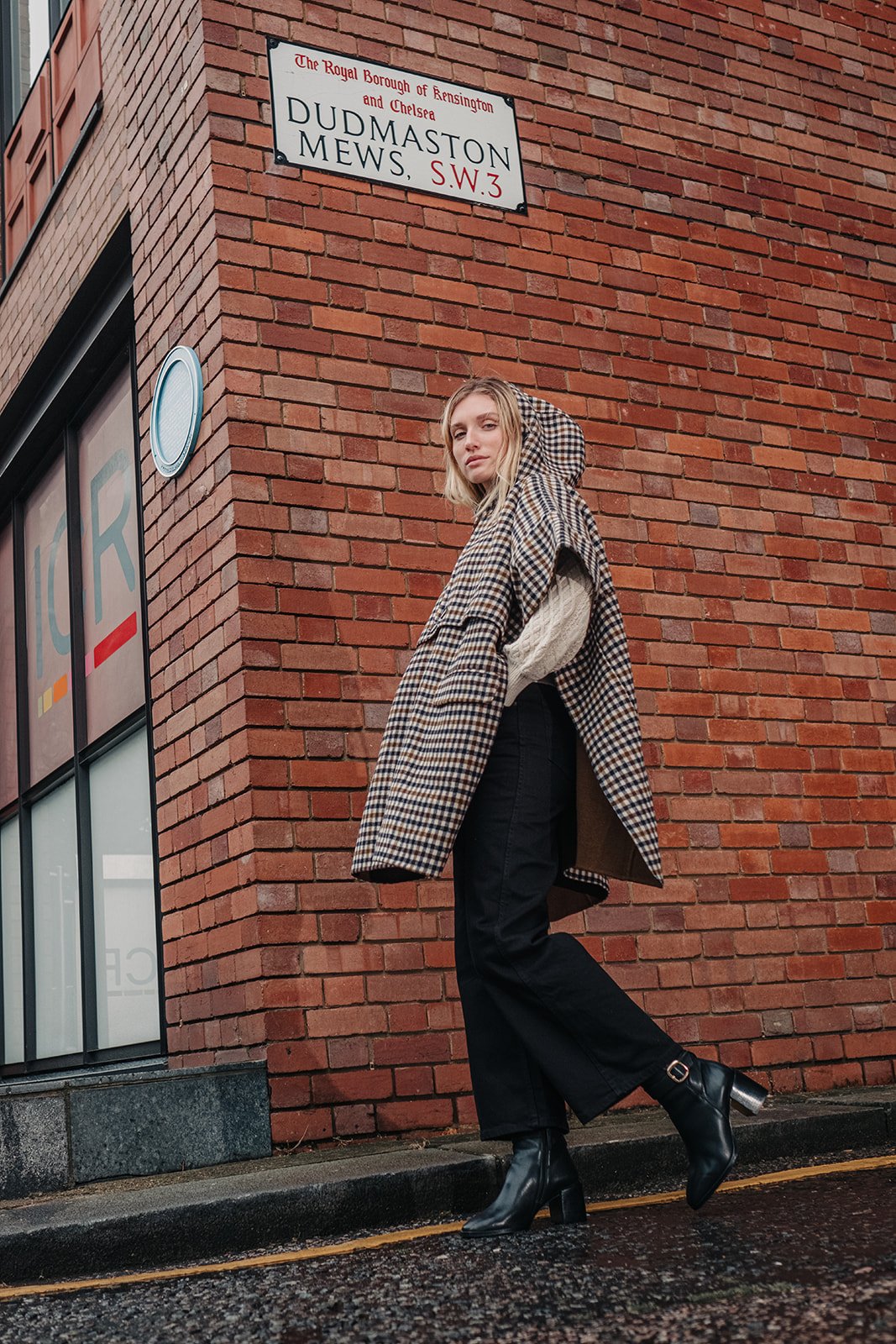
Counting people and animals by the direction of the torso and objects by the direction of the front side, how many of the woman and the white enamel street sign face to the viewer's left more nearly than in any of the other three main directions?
1

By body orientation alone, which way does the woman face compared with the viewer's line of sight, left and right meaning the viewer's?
facing to the left of the viewer

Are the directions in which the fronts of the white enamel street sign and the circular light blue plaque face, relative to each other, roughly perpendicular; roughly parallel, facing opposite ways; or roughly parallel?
roughly perpendicular

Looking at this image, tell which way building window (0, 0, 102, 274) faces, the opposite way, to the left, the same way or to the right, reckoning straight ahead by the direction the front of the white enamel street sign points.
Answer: to the right

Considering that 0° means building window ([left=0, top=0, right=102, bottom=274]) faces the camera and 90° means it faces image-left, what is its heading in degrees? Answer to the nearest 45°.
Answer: approximately 45°

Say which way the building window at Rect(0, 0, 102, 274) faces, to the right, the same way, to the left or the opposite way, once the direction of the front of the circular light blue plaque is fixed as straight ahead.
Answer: the same way

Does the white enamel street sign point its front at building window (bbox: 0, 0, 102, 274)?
no

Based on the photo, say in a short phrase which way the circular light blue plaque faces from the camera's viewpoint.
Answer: facing the viewer and to the left of the viewer
